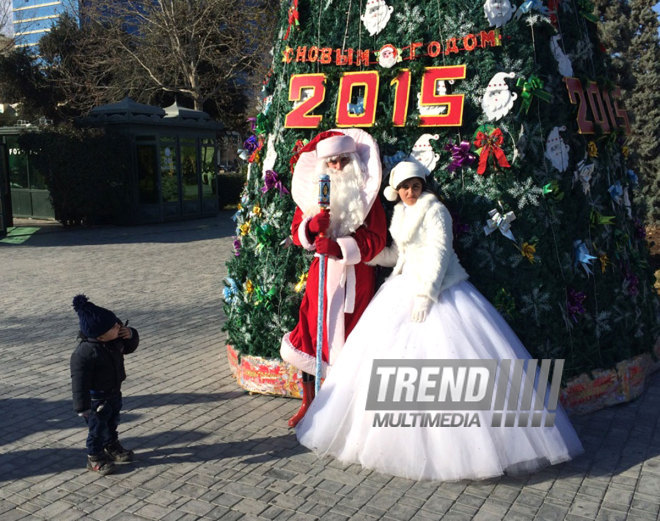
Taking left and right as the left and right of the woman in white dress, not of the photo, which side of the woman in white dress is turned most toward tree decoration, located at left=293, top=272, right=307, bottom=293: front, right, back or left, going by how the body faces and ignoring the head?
right

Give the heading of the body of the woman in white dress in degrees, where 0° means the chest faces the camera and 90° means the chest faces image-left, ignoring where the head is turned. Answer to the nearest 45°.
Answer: approximately 45°

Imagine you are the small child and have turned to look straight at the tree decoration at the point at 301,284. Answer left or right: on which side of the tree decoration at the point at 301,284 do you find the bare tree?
left

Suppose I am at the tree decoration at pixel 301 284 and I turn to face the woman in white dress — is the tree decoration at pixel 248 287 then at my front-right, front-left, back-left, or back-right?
back-right

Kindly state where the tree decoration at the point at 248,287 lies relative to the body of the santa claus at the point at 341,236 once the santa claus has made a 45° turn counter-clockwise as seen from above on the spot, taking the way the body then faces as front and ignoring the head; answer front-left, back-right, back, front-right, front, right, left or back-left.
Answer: back

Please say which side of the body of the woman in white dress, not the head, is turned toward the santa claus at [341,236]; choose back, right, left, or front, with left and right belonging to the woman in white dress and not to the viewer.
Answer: right

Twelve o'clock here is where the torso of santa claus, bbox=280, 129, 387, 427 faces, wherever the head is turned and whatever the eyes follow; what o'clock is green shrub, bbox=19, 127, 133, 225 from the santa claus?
The green shrub is roughly at 5 o'clock from the santa claus.

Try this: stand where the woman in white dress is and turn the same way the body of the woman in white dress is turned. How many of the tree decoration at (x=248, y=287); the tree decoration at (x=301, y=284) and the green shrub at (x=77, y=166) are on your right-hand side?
3

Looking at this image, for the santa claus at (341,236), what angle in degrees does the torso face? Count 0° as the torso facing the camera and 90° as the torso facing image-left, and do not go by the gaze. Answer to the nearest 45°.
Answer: approximately 0°

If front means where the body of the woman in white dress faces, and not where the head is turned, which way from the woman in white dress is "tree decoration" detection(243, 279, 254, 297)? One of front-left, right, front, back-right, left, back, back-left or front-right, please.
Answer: right

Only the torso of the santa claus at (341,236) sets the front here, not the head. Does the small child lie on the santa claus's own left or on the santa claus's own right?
on the santa claus's own right

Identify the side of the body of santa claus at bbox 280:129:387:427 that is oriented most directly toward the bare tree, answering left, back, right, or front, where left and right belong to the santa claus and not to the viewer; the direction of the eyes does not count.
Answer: back

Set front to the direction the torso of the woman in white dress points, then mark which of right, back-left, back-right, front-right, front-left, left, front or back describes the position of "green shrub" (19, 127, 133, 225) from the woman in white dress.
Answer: right
